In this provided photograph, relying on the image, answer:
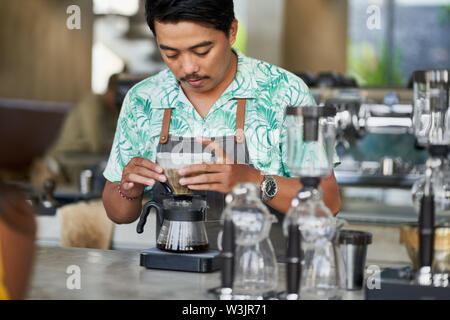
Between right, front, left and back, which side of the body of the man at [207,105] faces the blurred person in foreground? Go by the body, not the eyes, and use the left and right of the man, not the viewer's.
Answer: front

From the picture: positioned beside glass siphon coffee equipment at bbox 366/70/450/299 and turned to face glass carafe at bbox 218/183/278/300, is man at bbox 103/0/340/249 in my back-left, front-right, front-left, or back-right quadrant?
front-right

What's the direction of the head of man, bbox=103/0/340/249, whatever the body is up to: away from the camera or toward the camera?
toward the camera

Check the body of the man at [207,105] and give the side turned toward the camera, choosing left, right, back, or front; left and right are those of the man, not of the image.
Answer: front

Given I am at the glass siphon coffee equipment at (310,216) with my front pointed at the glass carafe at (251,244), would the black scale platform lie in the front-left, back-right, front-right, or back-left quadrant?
front-right

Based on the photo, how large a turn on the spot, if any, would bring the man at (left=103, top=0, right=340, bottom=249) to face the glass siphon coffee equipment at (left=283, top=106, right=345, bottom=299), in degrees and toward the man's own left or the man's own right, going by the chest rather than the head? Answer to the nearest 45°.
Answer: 0° — they already face it

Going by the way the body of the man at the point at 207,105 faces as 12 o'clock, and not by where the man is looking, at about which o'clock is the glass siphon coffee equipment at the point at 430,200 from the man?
The glass siphon coffee equipment is roughly at 11 o'clock from the man.

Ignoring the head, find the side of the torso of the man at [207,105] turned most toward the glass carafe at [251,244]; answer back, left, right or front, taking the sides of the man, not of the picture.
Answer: front

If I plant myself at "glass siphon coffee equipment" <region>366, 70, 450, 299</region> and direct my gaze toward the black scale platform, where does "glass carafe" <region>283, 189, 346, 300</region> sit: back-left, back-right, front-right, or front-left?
front-left

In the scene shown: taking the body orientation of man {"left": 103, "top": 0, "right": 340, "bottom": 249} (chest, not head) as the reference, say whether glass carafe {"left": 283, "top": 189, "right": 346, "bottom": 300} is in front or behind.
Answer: in front
